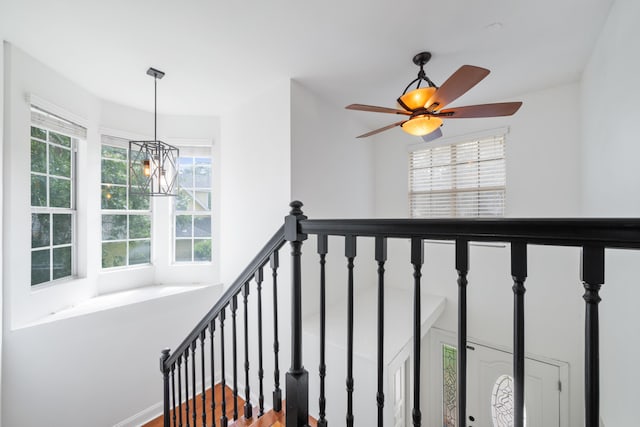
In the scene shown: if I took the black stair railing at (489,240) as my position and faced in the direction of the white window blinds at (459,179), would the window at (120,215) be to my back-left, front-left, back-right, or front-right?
front-left

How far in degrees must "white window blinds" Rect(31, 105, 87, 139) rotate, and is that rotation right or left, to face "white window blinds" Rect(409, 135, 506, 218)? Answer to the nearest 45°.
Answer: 0° — it already faces it

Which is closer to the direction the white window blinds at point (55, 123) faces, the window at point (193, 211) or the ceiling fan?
the ceiling fan

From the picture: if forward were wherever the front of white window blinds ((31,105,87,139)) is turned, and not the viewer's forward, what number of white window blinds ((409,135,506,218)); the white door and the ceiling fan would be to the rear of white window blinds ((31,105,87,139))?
0

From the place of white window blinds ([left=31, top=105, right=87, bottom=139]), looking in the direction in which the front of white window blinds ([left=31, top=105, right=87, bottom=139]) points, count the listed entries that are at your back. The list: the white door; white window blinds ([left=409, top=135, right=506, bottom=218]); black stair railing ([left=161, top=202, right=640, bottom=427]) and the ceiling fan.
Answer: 0

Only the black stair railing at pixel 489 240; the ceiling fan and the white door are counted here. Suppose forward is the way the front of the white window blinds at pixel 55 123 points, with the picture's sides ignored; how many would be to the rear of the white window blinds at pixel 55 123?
0

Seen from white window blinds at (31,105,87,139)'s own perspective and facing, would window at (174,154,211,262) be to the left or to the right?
on its left

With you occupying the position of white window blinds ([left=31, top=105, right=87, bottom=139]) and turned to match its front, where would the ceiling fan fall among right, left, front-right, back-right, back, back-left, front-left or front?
front

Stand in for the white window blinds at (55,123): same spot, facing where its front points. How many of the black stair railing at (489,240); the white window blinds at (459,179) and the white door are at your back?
0

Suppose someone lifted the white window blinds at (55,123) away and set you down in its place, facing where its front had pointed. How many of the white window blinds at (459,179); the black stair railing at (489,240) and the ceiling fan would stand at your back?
0

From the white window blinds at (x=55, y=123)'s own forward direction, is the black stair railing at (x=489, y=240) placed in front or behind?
in front

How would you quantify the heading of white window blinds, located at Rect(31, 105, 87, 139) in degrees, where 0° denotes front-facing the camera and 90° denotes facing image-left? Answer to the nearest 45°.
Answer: approximately 315°

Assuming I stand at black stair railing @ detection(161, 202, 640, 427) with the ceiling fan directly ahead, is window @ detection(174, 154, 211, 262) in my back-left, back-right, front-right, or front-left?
front-left

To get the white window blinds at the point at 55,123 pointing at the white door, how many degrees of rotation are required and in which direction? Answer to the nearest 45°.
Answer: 0° — it already faces it
